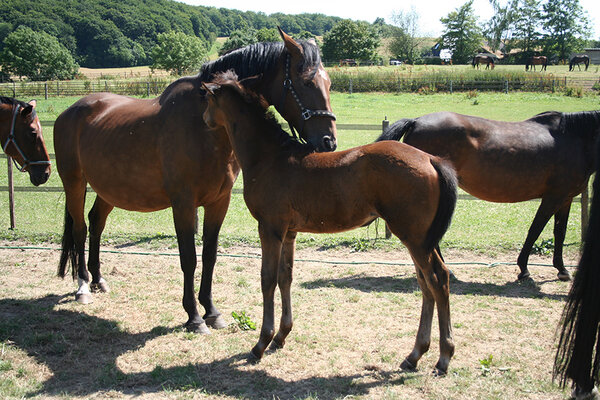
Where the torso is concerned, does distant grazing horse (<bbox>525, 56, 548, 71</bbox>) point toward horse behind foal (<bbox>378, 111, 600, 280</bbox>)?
no

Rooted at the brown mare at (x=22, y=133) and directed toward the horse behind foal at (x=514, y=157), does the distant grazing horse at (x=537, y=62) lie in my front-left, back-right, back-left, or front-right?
front-left

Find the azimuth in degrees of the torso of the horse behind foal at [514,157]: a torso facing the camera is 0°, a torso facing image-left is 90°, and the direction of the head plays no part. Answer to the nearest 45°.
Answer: approximately 270°

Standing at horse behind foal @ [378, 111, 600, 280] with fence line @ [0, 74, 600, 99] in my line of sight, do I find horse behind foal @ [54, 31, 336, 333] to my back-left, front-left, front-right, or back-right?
back-left

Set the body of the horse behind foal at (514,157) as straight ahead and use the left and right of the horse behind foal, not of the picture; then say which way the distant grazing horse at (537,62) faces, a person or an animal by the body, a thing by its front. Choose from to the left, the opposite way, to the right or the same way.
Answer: the opposite way

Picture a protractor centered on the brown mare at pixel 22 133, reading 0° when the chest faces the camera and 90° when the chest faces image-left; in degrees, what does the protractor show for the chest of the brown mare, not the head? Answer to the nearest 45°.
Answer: approximately 270°

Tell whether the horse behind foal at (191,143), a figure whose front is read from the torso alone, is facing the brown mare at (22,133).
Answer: no

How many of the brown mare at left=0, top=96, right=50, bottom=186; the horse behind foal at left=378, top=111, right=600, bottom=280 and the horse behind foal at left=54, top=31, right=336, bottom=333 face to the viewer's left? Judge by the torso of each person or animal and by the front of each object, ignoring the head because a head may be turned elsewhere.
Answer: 0

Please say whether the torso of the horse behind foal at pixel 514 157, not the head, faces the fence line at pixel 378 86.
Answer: no

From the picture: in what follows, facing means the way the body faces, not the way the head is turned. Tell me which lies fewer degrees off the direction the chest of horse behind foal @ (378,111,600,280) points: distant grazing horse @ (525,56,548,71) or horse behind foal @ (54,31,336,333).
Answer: the distant grazing horse

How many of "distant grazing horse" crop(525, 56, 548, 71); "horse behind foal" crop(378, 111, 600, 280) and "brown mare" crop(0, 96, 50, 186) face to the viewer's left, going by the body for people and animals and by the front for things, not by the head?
1

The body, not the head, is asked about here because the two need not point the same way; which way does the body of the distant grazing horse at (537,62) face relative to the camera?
to the viewer's left
